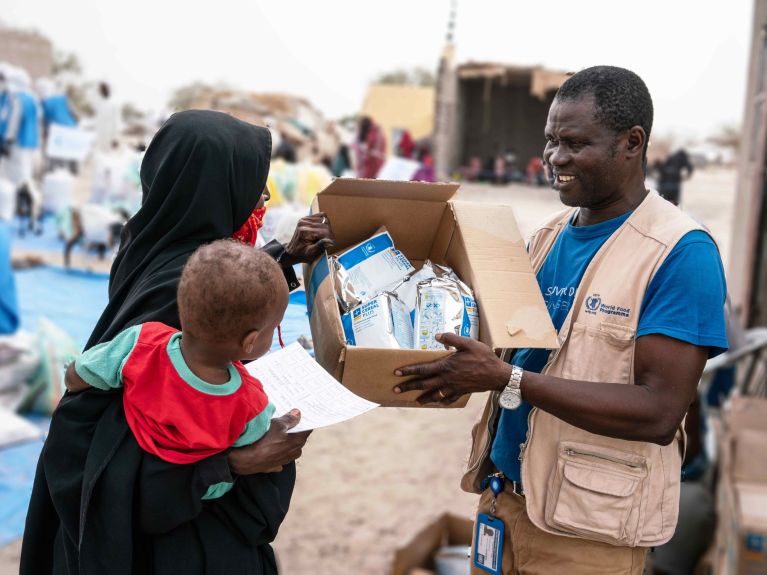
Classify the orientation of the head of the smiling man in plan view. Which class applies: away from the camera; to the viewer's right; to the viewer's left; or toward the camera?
to the viewer's left

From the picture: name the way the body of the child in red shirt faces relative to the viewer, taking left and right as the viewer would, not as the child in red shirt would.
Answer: facing away from the viewer and to the right of the viewer

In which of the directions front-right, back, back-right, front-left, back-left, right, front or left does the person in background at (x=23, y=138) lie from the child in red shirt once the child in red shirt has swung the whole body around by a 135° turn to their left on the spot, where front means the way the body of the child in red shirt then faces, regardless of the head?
right

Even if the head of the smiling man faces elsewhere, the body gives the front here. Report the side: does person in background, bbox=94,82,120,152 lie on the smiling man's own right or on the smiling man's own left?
on the smiling man's own right

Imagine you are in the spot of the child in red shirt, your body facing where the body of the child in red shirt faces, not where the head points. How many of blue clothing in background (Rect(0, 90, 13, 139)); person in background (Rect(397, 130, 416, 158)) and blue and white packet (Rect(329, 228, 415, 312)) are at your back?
0

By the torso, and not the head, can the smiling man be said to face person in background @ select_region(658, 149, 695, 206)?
no

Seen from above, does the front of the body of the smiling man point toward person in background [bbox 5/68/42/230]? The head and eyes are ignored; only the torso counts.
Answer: no

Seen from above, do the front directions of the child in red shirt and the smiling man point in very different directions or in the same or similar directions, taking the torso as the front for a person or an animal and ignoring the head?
very different directions

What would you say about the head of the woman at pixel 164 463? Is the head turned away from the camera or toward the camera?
away from the camera
